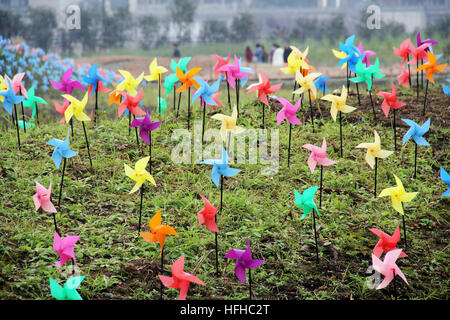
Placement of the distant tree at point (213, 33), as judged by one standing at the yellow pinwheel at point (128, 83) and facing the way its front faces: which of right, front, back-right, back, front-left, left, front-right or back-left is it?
back

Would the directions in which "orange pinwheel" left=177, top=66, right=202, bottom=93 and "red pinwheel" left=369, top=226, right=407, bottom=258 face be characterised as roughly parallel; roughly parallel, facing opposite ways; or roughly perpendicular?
roughly parallel

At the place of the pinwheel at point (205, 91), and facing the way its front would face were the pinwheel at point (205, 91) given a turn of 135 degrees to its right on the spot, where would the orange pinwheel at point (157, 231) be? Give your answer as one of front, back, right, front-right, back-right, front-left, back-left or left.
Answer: back-left

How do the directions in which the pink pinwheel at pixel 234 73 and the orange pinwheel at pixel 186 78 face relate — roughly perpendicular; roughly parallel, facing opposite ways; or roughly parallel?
roughly parallel

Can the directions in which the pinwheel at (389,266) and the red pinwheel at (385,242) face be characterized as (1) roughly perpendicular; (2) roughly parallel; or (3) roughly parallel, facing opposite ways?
roughly parallel

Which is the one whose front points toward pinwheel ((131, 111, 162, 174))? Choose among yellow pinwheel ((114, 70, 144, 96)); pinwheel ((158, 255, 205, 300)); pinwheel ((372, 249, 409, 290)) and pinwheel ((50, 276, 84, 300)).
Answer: the yellow pinwheel

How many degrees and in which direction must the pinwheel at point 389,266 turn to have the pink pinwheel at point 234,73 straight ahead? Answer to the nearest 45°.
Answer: approximately 135° to its right

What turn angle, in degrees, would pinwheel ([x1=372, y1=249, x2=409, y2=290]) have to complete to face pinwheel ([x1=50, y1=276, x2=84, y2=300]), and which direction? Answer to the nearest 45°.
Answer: approximately 45° to its right

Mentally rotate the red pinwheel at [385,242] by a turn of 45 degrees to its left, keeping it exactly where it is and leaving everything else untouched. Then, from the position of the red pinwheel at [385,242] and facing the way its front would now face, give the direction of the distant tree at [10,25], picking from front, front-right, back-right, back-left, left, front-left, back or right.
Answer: back

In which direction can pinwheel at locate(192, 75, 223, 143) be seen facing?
toward the camera

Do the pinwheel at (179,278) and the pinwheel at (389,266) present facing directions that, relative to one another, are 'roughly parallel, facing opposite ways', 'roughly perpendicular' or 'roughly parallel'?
roughly parallel

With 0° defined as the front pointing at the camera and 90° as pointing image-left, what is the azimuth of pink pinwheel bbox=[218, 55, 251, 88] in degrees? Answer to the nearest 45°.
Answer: approximately 0°

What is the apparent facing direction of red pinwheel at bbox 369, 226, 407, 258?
toward the camera

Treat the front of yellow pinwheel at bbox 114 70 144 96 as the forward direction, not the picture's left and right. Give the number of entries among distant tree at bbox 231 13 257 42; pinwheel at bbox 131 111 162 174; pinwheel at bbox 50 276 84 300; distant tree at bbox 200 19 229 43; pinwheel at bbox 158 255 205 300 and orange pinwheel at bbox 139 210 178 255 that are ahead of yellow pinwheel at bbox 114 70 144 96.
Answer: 4
